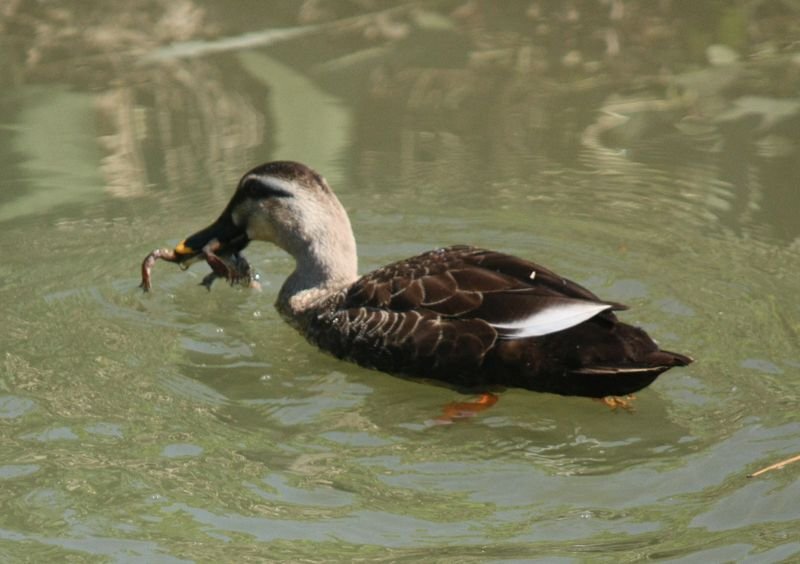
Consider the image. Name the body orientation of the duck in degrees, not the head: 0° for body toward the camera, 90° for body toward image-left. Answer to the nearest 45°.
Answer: approximately 90°
